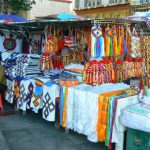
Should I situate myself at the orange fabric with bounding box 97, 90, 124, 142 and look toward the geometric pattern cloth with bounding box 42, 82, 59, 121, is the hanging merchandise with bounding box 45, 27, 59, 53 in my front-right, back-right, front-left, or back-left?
front-right

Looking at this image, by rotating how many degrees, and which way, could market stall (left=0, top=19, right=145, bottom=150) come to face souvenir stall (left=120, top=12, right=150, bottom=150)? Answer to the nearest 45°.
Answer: approximately 90° to its left
